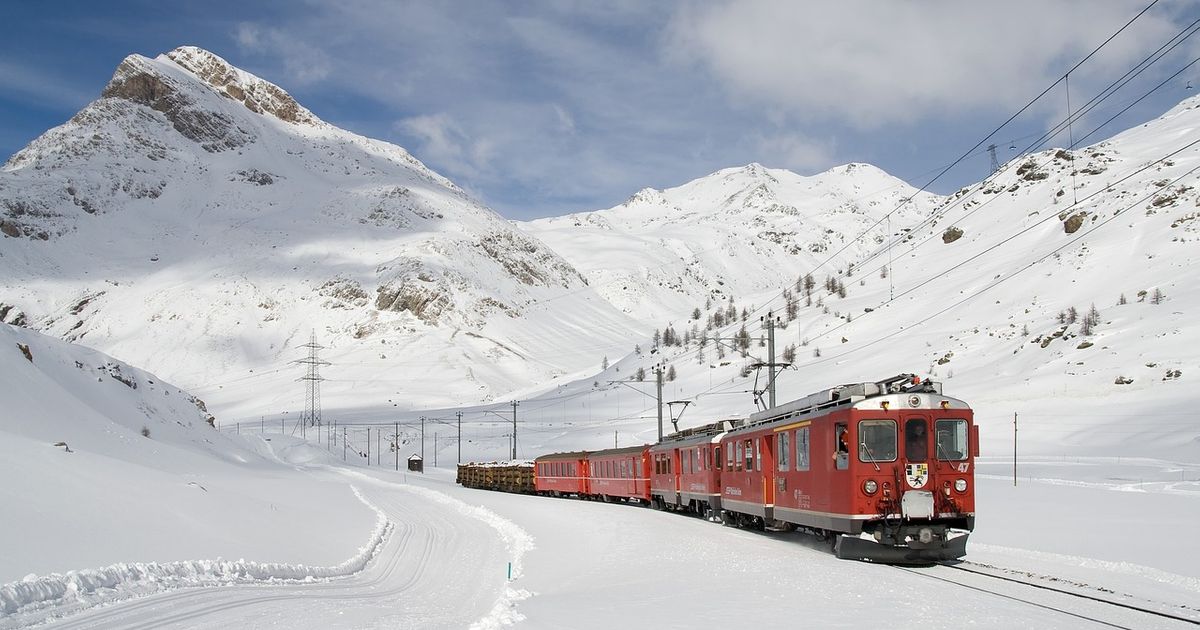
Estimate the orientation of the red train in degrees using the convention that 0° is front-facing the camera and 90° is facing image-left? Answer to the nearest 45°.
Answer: approximately 315°

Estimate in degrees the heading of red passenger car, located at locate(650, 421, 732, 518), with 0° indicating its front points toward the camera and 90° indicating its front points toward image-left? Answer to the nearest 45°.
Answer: approximately 315°

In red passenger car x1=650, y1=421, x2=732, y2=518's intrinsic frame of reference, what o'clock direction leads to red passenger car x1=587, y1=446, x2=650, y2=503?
red passenger car x1=587, y1=446, x2=650, y2=503 is roughly at 7 o'clock from red passenger car x1=650, y1=421, x2=732, y2=518.
